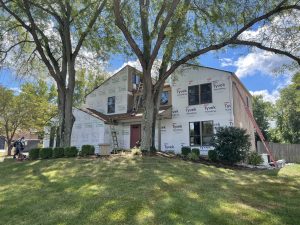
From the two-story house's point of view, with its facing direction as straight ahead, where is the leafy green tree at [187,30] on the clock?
The leafy green tree is roughly at 12 o'clock from the two-story house.

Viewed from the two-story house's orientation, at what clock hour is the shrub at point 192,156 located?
The shrub is roughly at 12 o'clock from the two-story house.

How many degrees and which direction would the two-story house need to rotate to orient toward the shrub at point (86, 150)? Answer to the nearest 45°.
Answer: approximately 45° to its right

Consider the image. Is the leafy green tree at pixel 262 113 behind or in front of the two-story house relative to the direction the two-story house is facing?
behind

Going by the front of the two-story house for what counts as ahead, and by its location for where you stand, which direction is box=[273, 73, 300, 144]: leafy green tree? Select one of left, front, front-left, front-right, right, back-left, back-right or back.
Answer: back-left

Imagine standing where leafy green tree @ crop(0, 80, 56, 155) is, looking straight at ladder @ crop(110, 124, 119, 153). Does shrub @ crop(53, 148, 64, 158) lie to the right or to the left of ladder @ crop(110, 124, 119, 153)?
right

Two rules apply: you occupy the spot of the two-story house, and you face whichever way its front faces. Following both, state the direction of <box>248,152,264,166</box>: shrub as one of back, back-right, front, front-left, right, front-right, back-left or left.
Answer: front-left

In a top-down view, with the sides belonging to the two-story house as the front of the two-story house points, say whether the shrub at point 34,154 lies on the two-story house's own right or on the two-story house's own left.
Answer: on the two-story house's own right

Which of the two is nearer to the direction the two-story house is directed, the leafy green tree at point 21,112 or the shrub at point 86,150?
the shrub

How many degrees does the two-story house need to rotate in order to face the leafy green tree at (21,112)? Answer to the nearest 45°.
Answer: approximately 90° to its right

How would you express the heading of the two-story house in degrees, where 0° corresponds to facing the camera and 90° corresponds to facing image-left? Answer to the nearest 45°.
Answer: approximately 0°
